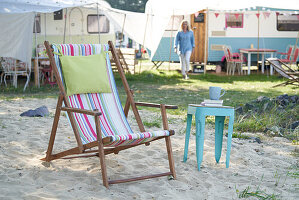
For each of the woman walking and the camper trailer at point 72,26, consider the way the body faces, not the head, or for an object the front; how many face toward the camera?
1

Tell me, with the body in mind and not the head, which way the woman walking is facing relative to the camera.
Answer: toward the camera

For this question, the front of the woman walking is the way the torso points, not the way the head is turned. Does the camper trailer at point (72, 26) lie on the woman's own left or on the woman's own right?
on the woman's own right

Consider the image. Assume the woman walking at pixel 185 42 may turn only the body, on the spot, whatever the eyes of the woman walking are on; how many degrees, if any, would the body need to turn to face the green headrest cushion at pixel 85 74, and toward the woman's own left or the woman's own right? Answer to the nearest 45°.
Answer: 0° — they already face it

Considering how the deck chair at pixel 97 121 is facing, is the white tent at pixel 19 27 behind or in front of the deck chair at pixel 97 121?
behind

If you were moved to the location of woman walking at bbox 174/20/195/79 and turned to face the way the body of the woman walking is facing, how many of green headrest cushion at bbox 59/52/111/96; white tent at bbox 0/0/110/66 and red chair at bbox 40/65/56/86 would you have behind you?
0

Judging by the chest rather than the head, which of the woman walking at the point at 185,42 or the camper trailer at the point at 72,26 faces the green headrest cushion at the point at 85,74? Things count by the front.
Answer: the woman walking

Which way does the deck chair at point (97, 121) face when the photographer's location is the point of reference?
facing the viewer and to the right of the viewer

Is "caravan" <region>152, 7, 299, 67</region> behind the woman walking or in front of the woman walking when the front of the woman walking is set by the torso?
behind

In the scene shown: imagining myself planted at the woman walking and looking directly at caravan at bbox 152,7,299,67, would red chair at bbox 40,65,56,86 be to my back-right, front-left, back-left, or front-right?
back-left
